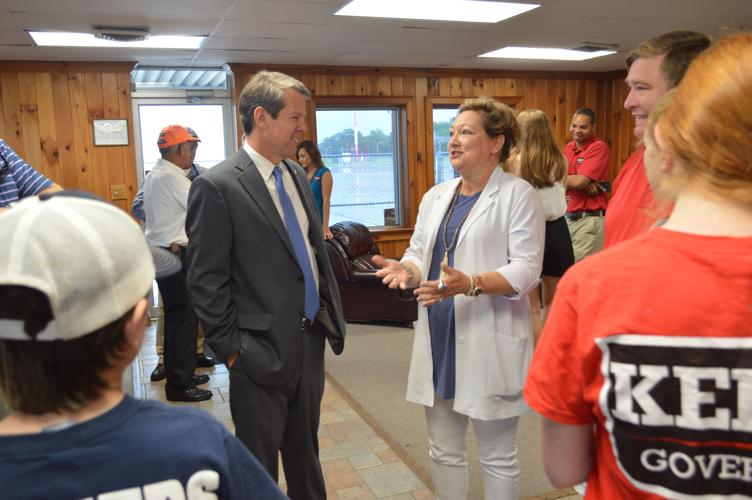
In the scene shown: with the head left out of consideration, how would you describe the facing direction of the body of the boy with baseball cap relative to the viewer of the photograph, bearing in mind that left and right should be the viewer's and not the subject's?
facing away from the viewer and to the right of the viewer

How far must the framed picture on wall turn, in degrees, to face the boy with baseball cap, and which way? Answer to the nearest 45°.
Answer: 0° — it already faces them

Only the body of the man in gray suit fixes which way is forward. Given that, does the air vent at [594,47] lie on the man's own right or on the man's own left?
on the man's own left

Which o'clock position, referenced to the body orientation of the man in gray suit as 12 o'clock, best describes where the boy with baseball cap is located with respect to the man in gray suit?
The boy with baseball cap is roughly at 2 o'clock from the man in gray suit.

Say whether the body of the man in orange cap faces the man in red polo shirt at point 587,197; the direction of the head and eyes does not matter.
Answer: yes

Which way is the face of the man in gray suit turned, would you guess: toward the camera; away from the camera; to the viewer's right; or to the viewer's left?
to the viewer's right

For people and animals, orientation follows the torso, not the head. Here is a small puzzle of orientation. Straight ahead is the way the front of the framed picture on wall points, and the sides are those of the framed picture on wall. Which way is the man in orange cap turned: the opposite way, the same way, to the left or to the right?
to the left

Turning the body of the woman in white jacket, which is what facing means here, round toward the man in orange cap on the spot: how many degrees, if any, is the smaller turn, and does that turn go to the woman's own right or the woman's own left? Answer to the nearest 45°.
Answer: approximately 90° to the woman's own right

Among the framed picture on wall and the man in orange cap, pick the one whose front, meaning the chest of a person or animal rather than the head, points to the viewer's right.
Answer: the man in orange cap

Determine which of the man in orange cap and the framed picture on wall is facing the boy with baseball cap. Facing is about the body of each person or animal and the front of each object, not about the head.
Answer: the framed picture on wall

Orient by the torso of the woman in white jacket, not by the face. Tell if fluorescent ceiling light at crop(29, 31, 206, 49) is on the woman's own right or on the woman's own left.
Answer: on the woman's own right
